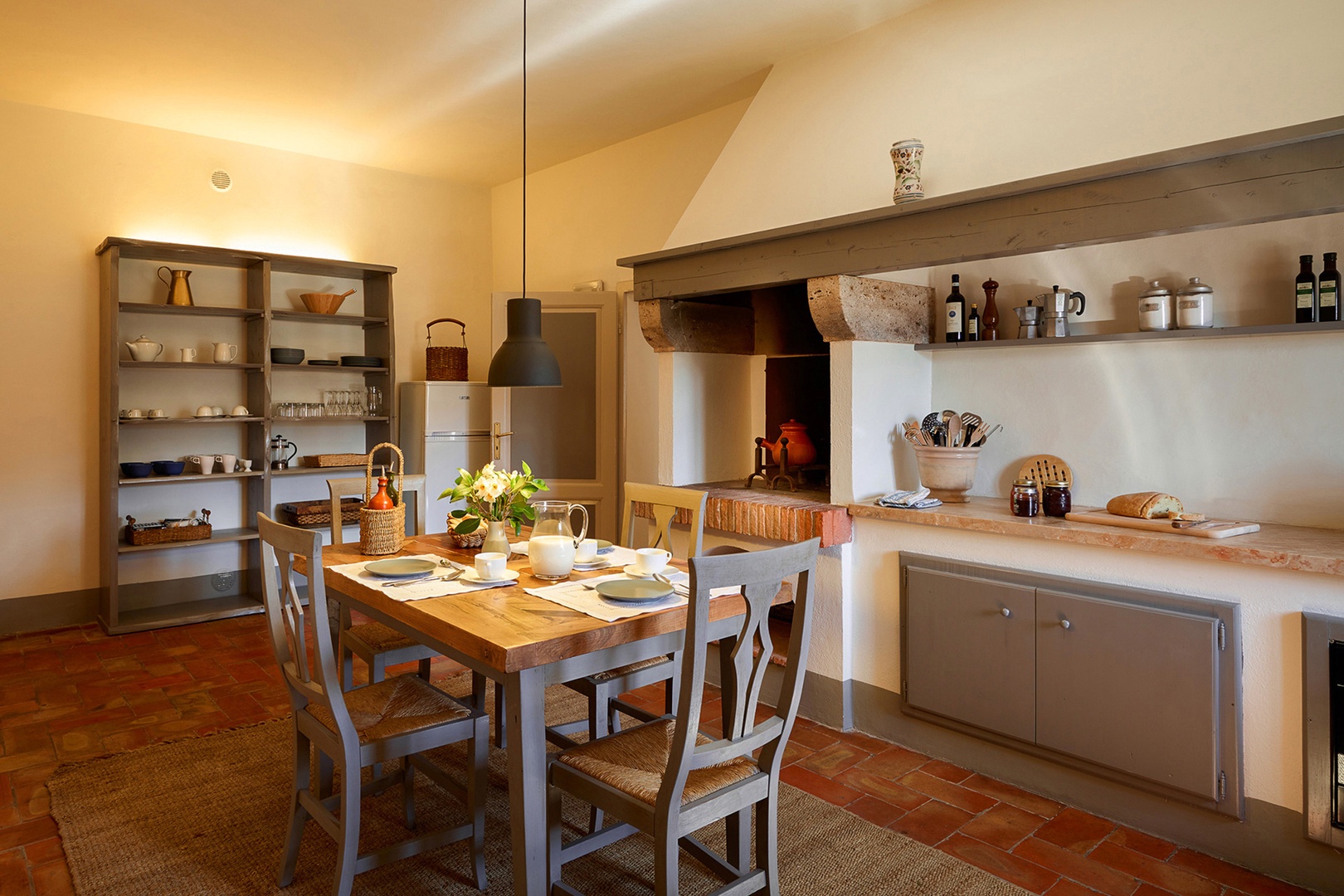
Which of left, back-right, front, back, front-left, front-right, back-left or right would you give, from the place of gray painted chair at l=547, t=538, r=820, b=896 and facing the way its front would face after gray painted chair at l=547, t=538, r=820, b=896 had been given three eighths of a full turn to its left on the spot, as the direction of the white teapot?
back-right

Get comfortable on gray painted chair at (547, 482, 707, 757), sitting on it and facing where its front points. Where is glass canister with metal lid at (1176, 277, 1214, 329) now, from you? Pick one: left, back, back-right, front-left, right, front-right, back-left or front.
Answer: back-left

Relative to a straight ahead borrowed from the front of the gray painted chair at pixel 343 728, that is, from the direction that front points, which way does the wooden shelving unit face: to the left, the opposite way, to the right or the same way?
to the right

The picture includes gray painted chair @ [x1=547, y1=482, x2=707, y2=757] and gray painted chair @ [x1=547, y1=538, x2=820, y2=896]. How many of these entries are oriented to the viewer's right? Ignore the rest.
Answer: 0

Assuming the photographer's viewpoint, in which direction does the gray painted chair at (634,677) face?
facing the viewer and to the left of the viewer

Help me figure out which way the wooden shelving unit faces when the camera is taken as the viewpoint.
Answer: facing the viewer and to the right of the viewer

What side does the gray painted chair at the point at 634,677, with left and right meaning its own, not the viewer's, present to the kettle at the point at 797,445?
back

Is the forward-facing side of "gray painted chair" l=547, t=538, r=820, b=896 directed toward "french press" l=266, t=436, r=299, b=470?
yes

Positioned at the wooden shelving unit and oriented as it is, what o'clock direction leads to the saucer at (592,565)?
The saucer is roughly at 1 o'clock from the wooden shelving unit.

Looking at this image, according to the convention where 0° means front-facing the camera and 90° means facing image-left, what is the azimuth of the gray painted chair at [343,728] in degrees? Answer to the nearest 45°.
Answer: approximately 225°

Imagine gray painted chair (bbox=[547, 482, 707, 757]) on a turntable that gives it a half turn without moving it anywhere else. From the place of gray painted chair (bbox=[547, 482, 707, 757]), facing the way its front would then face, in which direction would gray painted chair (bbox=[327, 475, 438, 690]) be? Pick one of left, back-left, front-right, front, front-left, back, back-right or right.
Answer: back-left

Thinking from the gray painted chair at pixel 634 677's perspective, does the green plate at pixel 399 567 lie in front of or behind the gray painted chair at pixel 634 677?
in front

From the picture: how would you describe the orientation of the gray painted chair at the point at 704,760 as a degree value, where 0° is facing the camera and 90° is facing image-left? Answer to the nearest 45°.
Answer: approximately 135°

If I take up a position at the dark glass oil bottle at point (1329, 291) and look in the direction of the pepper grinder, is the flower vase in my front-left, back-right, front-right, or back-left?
front-left

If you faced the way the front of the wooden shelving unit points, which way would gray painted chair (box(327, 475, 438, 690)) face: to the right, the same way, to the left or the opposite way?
the same way

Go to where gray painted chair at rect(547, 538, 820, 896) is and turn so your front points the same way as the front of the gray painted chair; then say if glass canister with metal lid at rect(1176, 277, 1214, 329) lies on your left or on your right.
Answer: on your right
